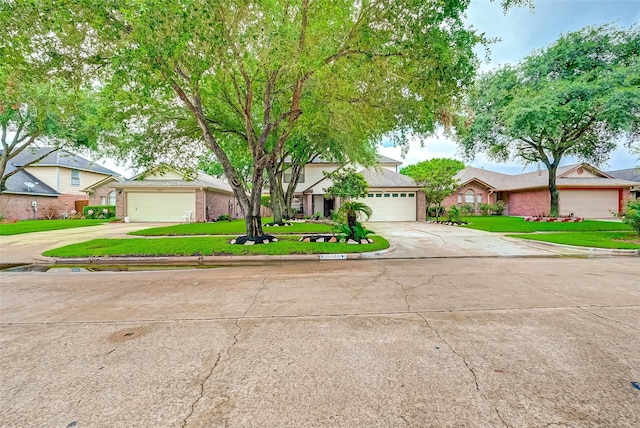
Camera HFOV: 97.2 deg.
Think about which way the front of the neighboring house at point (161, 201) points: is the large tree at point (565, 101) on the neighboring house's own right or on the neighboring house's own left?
on the neighboring house's own left

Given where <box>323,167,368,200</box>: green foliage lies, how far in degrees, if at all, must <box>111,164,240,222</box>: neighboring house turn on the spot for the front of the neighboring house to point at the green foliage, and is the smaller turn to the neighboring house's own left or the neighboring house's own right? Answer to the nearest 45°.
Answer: approximately 45° to the neighboring house's own left

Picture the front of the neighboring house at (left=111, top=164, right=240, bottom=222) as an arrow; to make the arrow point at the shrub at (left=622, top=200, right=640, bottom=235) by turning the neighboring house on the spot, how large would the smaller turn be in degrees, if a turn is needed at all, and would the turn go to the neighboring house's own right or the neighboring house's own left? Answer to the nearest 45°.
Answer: approximately 45° to the neighboring house's own left

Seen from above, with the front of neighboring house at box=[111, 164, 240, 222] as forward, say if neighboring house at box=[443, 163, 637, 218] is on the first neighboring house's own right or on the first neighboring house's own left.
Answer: on the first neighboring house's own left

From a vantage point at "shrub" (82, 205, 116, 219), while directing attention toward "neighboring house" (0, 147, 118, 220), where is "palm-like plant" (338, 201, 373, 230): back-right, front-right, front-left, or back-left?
back-left

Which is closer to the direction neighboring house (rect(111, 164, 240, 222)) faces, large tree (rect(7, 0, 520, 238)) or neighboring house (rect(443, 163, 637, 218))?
the large tree

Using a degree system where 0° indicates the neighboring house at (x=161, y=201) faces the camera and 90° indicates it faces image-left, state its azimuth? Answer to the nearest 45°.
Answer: approximately 0°

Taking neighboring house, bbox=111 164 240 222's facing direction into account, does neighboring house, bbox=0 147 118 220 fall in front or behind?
behind

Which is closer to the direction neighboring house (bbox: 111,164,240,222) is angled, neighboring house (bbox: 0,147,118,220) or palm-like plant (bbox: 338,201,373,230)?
the palm-like plant

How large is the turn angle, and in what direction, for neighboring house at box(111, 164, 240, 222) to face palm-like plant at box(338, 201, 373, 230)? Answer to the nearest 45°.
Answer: approximately 45° to its left
